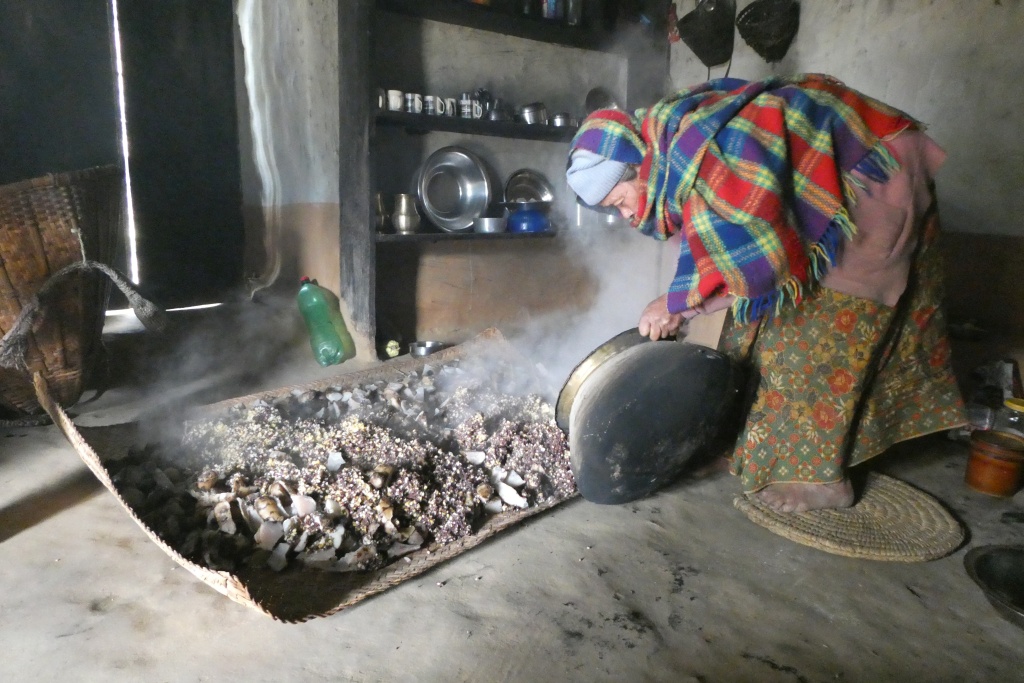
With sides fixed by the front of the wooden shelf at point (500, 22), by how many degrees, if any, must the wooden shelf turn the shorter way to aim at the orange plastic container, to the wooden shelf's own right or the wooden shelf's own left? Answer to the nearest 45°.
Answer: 0° — it already faces it

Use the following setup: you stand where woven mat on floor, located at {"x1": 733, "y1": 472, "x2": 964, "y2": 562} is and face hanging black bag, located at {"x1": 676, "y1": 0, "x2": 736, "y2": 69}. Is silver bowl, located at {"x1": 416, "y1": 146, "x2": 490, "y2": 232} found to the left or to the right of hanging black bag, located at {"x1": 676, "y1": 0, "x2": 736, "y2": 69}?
left

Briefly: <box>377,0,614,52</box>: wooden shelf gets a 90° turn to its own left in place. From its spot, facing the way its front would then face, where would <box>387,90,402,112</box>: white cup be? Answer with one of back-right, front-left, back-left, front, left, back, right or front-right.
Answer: back

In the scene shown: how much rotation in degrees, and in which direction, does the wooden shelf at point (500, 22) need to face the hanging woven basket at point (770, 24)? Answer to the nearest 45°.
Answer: approximately 45° to its left

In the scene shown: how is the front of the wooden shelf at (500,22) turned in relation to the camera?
facing the viewer and to the right of the viewer

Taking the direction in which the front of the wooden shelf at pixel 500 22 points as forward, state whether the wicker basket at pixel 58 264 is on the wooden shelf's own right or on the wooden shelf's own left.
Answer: on the wooden shelf's own right
